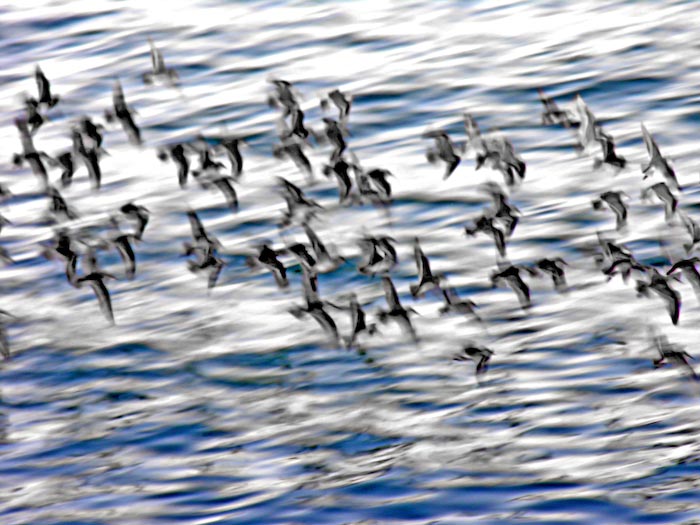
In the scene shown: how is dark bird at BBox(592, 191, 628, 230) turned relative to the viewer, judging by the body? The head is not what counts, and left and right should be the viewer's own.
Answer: facing to the left of the viewer

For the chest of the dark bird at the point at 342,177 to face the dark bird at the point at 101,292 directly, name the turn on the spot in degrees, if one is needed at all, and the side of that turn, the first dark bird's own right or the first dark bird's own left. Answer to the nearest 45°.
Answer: approximately 45° to the first dark bird's own left

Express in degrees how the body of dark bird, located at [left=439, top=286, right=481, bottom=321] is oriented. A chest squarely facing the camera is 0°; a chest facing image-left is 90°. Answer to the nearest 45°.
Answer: approximately 90°

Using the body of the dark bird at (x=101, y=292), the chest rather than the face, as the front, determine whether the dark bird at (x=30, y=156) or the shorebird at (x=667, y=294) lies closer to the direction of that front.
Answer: the dark bird

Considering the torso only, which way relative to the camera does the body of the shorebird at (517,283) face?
to the viewer's left

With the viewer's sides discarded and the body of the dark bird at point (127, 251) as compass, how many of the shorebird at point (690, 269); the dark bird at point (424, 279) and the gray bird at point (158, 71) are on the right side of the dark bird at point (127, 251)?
1

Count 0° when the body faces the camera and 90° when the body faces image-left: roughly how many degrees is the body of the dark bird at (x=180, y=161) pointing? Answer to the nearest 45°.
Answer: approximately 90°

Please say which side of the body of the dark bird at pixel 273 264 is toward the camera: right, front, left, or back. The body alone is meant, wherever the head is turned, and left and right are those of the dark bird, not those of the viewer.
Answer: left
